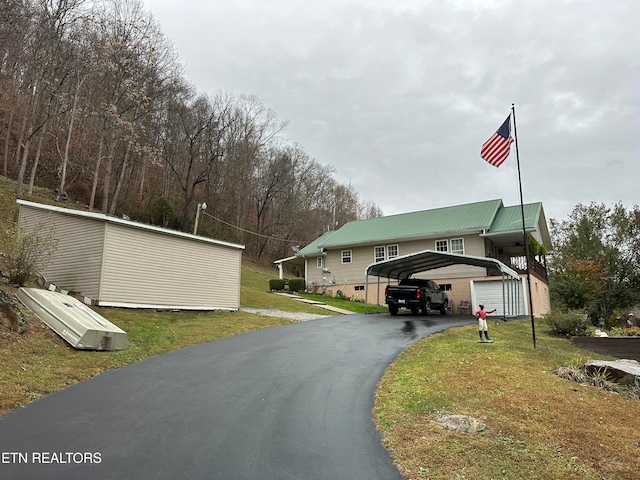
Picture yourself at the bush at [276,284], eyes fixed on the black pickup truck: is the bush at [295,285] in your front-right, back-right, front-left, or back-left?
front-left

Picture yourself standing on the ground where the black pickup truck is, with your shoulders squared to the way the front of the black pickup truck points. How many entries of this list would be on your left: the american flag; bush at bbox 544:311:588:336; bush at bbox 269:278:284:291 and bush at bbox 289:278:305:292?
2
